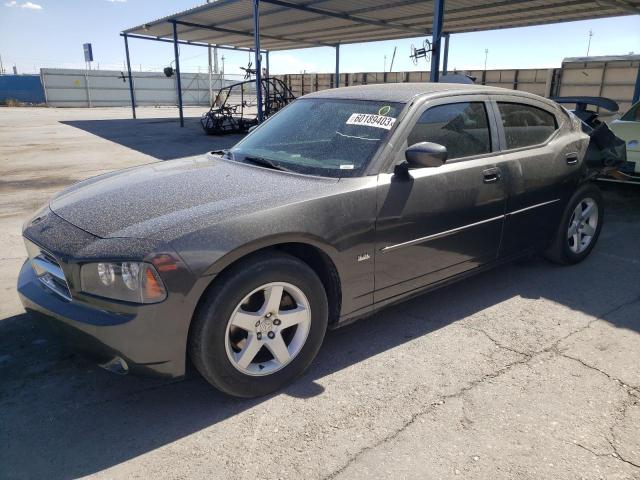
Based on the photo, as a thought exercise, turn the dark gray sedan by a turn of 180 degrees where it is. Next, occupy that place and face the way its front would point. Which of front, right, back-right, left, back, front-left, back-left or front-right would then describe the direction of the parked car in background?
front

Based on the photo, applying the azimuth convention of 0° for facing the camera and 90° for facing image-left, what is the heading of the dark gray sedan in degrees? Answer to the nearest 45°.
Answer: approximately 45°

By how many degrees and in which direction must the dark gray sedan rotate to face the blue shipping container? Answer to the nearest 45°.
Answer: approximately 90° to its right

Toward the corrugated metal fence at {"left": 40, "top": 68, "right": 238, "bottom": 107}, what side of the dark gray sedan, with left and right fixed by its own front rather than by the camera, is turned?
right

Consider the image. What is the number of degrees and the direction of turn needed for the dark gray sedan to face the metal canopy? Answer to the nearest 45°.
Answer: approximately 135° to its right
